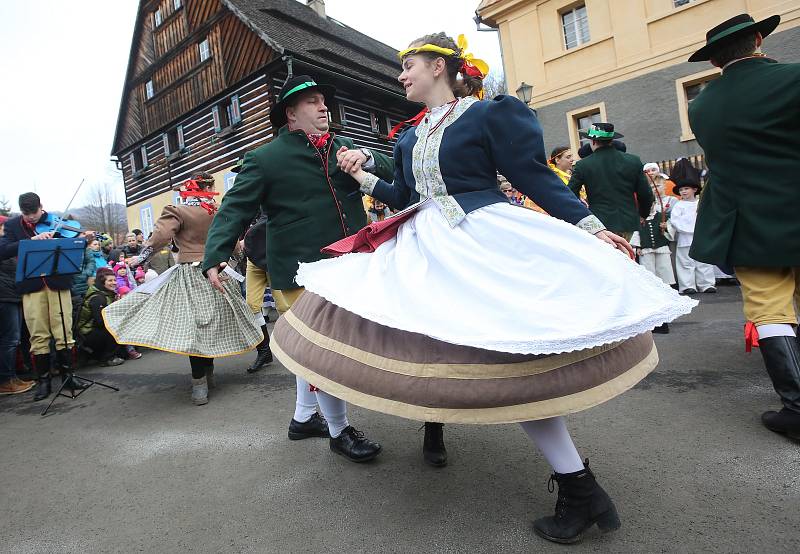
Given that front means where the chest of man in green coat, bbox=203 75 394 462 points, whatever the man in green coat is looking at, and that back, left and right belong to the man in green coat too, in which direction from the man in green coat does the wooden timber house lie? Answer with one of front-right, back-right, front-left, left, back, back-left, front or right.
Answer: back-left

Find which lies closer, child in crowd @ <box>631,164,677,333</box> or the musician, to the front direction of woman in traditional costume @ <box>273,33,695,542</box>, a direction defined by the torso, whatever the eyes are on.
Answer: the musician

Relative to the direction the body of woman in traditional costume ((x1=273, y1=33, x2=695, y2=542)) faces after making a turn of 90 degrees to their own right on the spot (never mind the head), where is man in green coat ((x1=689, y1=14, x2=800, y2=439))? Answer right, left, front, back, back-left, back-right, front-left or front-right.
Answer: right

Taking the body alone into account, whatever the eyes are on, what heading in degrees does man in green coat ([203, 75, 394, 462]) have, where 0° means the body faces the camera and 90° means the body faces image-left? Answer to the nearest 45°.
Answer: approximately 315°

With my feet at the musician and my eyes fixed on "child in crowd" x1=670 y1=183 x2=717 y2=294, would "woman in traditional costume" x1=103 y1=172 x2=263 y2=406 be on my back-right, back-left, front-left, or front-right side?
front-right

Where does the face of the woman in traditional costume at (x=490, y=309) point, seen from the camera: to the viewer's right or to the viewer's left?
to the viewer's left

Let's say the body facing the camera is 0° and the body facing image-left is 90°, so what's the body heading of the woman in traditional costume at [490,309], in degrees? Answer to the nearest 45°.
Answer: approximately 45°

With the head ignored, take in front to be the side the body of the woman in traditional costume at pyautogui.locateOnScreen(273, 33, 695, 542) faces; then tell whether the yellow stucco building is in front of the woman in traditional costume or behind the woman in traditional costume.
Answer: behind

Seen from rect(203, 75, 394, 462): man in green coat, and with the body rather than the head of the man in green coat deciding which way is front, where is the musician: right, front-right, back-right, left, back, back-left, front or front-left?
back

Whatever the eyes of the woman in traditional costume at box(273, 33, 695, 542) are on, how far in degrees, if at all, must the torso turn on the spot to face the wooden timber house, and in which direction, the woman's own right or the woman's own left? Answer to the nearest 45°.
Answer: approximately 90° to the woman's own right
